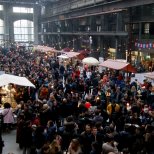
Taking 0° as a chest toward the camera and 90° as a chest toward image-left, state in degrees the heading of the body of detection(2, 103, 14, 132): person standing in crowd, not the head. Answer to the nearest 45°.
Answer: approximately 180°

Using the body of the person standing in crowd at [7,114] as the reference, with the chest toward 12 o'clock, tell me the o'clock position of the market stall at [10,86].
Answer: The market stall is roughly at 12 o'clock from the person standing in crowd.
